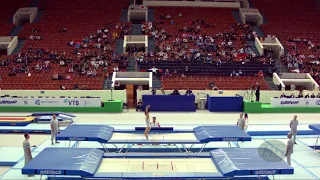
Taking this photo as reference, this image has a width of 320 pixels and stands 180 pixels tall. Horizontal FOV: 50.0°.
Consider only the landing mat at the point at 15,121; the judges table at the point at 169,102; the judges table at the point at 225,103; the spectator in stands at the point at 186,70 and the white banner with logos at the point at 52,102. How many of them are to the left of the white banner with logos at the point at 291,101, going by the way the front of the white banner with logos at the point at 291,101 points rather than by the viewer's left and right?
0

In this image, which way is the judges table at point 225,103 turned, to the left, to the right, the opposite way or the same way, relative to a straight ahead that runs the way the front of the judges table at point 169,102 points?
the same way

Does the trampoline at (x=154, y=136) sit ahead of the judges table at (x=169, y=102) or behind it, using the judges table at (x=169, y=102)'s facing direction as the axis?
ahead

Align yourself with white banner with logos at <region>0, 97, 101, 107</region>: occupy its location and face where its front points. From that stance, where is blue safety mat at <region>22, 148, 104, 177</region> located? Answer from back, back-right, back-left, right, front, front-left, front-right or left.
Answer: front

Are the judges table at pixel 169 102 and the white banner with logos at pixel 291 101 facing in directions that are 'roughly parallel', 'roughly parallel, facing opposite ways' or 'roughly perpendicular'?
roughly parallel

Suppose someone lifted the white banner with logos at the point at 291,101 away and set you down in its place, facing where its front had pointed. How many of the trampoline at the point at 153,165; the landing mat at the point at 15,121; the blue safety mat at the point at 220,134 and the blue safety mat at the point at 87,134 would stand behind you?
0

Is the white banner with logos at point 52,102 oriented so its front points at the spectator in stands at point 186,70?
no

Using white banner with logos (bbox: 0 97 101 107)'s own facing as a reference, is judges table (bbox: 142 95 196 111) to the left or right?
on its left

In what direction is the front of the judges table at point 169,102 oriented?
toward the camera

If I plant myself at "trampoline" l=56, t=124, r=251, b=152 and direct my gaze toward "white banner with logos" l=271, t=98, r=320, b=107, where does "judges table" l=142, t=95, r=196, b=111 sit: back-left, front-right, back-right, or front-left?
front-left

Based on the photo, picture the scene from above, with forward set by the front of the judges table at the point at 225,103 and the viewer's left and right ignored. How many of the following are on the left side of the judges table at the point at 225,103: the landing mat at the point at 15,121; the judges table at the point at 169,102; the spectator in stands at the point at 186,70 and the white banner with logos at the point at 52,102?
0

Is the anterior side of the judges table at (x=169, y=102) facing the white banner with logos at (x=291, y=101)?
no

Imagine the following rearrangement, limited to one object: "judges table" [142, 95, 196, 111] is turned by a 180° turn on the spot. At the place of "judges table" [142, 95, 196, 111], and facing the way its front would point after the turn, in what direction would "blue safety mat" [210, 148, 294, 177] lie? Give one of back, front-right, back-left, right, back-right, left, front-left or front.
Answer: back

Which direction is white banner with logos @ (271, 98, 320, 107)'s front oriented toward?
toward the camera

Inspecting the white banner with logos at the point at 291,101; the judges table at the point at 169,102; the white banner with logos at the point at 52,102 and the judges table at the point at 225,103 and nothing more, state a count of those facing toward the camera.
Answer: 4

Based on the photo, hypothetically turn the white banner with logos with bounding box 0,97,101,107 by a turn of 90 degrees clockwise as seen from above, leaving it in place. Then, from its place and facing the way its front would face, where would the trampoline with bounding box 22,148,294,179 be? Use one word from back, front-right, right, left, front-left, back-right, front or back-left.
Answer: left

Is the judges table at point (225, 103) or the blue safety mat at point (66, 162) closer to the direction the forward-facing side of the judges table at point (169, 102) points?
the blue safety mat

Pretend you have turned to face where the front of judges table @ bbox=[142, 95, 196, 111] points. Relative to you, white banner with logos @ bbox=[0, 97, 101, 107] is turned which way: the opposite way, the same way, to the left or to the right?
the same way

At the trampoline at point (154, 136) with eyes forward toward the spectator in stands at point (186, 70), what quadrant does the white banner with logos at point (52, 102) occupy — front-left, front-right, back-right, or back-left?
front-left

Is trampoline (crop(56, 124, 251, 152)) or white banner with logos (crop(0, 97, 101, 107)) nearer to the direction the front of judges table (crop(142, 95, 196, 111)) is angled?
the trampoline
